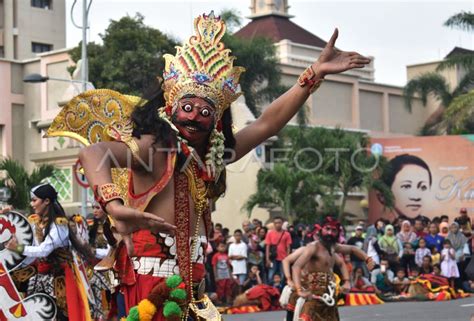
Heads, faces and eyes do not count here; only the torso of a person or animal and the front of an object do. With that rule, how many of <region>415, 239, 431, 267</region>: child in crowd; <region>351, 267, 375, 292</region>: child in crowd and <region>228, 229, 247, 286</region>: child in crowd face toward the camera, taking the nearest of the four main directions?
3

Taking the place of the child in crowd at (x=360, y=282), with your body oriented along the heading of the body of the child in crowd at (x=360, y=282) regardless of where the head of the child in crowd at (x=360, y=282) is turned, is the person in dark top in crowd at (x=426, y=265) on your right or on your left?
on your left

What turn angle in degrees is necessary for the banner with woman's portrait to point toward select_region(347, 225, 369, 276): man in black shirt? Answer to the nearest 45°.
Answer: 0° — it already faces them

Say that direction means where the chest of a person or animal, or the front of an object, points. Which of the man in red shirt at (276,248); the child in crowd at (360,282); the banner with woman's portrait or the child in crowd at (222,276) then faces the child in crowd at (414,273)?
the banner with woman's portrait

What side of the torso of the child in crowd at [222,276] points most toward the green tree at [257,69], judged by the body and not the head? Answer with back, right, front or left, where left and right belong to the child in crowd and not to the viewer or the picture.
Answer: back

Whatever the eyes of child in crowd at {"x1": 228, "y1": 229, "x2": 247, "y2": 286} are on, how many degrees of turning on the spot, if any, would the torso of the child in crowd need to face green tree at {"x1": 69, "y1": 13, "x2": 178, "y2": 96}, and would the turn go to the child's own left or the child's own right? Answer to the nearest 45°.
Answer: approximately 180°

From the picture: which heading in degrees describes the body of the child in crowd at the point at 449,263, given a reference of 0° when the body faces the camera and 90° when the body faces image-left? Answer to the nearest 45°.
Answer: approximately 45°

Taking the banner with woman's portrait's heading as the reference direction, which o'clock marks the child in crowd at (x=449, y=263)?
The child in crowd is roughly at 12 o'clock from the banner with woman's portrait.

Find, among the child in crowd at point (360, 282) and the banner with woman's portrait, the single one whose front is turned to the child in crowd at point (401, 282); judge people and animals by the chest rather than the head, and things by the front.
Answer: the banner with woman's portrait
